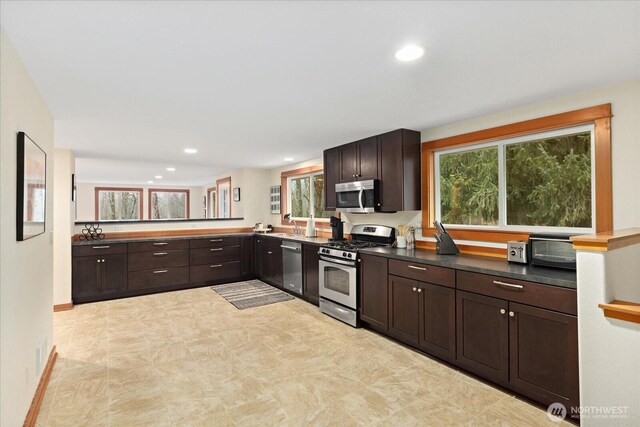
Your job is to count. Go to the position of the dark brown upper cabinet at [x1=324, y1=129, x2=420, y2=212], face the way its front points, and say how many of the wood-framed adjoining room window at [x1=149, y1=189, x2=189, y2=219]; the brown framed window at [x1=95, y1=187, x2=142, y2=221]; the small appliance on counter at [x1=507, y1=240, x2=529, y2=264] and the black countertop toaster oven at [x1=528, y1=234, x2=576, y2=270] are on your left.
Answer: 2

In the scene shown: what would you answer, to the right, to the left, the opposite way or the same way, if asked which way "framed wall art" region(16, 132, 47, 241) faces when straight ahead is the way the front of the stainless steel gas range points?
the opposite way

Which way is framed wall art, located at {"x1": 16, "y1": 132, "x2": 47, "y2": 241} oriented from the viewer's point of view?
to the viewer's right

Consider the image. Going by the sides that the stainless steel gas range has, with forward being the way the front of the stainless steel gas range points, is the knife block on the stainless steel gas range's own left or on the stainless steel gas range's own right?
on the stainless steel gas range's own left

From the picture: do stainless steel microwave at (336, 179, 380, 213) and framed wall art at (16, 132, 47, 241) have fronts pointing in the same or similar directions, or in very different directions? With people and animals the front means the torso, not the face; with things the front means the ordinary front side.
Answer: very different directions

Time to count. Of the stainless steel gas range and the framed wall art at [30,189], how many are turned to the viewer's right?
1

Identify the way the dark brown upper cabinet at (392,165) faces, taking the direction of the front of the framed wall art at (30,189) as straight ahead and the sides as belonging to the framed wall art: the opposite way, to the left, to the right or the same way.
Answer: the opposite way

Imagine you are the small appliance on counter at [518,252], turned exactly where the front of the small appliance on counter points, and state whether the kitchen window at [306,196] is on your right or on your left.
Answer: on your right

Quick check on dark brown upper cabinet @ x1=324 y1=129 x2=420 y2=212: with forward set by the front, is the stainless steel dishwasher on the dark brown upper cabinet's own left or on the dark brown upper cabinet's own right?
on the dark brown upper cabinet's own right
